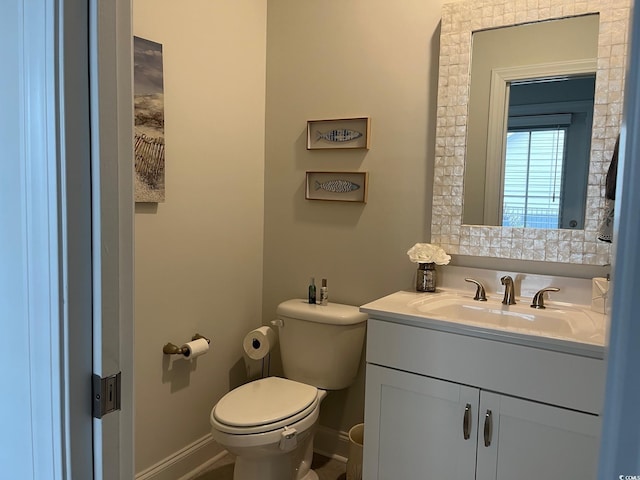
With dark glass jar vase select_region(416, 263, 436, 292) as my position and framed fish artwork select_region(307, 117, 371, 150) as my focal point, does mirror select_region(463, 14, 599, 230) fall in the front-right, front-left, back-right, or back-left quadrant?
back-right

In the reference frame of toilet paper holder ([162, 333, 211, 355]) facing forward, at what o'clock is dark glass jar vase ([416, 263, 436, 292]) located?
The dark glass jar vase is roughly at 11 o'clock from the toilet paper holder.

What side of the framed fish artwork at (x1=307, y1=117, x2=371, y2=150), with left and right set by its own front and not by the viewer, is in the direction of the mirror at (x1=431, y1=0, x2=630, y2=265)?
left

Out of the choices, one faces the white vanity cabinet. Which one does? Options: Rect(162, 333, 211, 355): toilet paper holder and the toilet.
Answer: the toilet paper holder

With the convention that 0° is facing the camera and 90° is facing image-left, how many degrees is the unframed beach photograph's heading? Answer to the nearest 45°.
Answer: approximately 315°

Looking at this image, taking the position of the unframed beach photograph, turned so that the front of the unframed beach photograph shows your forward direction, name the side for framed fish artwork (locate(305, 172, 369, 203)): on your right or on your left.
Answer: on your left

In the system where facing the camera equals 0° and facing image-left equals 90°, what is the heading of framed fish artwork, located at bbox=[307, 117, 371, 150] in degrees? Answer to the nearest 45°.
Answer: approximately 45°

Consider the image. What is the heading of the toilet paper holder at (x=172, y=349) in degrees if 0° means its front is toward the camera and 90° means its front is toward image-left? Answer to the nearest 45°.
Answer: approximately 315°

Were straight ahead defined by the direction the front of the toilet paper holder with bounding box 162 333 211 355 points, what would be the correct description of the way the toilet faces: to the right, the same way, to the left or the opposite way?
to the right

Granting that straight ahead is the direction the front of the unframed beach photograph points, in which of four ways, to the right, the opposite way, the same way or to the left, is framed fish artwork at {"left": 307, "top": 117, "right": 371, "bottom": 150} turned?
to the right

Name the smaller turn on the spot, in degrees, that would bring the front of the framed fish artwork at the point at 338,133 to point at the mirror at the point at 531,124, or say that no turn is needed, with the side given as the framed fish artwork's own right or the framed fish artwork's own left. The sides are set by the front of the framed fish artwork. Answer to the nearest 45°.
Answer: approximately 90° to the framed fish artwork's own left
